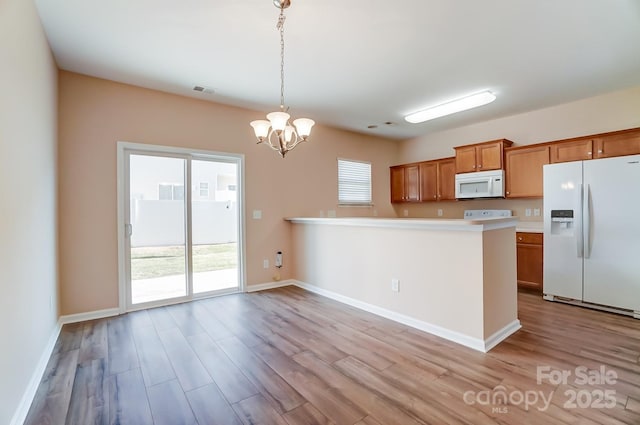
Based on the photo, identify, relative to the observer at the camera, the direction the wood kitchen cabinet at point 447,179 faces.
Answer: facing the viewer and to the left of the viewer

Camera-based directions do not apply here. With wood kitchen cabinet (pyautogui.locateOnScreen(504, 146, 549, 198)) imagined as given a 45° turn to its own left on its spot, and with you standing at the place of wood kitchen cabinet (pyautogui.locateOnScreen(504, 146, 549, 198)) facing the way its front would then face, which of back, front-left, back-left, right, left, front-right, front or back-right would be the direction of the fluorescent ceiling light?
front-right

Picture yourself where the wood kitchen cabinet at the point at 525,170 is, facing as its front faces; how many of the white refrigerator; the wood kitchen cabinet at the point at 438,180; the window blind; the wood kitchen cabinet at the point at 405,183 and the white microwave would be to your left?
1

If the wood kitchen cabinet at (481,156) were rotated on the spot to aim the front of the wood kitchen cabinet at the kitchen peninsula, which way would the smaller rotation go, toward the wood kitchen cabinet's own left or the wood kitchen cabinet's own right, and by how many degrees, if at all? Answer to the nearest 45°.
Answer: approximately 45° to the wood kitchen cabinet's own left

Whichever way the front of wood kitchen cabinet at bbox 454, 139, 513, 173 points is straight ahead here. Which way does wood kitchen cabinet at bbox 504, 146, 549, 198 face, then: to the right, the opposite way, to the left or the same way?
the same way

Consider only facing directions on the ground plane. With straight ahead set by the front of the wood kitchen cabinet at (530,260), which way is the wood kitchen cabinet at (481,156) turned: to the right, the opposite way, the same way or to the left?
the same way

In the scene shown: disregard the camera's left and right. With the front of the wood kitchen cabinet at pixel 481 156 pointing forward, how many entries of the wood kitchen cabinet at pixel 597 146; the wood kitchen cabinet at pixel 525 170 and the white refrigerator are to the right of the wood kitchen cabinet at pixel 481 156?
0

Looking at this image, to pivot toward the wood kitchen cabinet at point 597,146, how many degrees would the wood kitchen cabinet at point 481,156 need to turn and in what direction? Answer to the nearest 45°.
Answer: approximately 135° to its left

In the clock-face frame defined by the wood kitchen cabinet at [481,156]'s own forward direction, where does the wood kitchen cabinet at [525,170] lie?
the wood kitchen cabinet at [525,170] is roughly at 8 o'clock from the wood kitchen cabinet at [481,156].

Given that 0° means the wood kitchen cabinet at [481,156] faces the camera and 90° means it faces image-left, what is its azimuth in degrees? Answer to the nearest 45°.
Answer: approximately 45°

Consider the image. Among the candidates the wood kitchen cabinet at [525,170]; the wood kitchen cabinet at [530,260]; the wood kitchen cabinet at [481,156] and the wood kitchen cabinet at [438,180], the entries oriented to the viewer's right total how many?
0

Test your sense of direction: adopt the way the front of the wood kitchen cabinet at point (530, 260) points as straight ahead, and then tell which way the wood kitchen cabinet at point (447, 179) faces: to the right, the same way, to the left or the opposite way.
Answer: the same way

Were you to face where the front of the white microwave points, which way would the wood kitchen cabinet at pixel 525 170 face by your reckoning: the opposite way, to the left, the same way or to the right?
the same way
